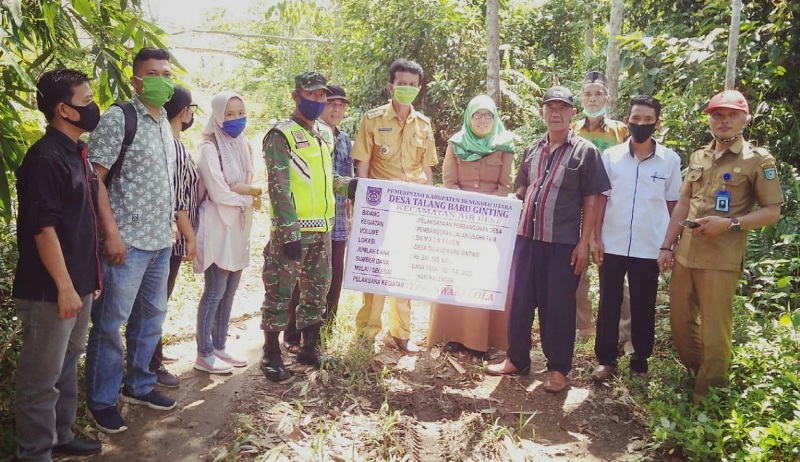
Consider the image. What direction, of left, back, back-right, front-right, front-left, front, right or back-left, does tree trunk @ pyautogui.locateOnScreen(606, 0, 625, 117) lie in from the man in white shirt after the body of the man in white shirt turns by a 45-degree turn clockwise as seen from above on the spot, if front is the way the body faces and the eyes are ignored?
back-right

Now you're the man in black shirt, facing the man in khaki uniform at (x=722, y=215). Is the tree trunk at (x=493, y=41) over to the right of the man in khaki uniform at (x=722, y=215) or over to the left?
left

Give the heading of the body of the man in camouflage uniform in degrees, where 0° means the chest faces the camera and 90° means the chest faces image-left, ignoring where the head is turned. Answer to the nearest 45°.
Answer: approximately 315°

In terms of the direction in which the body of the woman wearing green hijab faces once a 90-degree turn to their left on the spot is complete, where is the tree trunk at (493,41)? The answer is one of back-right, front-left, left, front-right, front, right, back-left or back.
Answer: left

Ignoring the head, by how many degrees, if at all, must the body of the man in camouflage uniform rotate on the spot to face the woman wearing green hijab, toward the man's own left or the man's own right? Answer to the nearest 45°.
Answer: approximately 45° to the man's own left

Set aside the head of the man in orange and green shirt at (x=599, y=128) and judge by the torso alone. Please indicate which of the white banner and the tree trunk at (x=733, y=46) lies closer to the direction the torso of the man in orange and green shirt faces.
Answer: the white banner

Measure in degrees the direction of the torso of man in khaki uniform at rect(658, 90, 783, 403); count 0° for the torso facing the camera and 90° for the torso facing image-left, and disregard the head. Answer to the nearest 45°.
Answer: approximately 45°

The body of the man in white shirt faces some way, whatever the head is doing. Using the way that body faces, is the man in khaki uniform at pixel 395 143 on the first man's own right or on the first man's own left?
on the first man's own right
